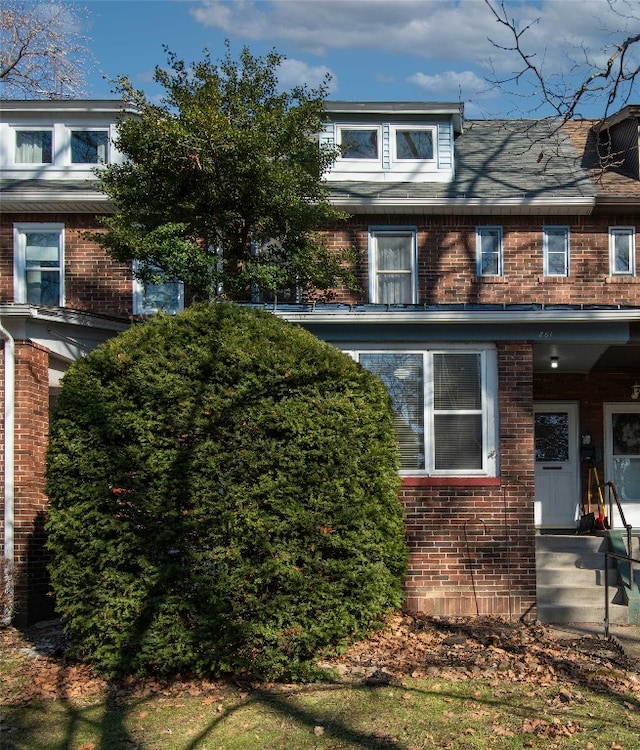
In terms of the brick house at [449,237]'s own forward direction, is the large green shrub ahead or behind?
ahead

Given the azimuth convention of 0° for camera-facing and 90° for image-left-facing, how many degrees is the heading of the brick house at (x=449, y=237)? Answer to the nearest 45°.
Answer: approximately 0°
